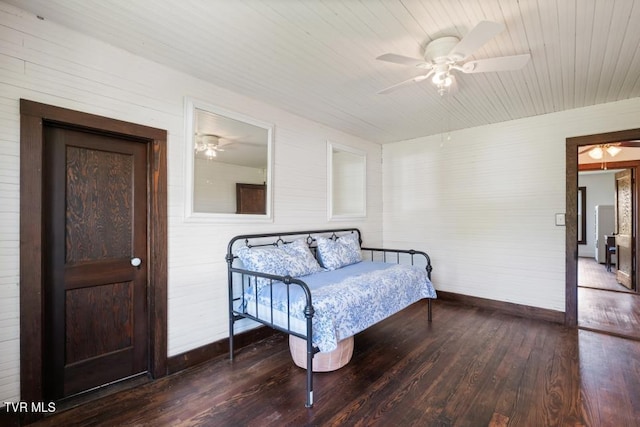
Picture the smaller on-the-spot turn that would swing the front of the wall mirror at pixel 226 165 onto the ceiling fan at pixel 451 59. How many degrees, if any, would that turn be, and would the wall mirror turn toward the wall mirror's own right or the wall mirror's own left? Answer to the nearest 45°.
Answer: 0° — it already faces it

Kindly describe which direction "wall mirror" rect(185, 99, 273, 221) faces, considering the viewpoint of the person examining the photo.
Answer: facing the viewer and to the right of the viewer

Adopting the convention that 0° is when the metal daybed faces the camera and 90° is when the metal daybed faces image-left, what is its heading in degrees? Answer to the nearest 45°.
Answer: approximately 315°

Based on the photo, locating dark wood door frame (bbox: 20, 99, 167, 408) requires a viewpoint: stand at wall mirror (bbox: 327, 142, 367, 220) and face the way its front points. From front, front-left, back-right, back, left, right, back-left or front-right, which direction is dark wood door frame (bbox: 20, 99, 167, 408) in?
right

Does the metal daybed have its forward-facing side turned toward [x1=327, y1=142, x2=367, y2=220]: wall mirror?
no

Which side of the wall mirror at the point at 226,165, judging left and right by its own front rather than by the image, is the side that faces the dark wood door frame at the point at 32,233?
right

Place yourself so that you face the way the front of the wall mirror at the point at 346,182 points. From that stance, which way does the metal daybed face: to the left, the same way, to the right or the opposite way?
the same way

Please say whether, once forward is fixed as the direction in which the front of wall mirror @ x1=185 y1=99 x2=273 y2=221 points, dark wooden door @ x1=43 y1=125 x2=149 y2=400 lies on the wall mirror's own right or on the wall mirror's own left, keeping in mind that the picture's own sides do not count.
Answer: on the wall mirror's own right

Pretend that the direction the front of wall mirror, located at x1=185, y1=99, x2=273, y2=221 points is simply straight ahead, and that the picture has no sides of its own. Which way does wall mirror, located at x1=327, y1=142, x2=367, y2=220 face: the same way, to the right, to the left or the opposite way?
the same way

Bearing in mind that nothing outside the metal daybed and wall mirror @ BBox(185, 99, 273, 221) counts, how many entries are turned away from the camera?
0

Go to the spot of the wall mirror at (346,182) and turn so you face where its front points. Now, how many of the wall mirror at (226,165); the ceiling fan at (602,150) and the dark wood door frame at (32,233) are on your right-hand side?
2

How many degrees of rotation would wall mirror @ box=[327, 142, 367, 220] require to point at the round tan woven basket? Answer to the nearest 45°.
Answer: approximately 45° to its right

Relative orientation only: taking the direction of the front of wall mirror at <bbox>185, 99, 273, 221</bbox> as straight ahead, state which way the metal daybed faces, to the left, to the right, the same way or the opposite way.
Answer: the same way

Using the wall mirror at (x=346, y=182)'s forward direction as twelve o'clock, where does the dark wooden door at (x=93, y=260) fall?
The dark wooden door is roughly at 3 o'clock from the wall mirror.
